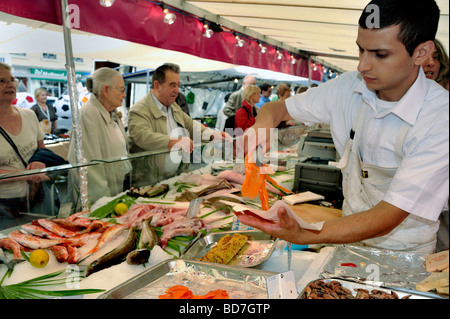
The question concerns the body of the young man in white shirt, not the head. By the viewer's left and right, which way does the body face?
facing the viewer and to the left of the viewer

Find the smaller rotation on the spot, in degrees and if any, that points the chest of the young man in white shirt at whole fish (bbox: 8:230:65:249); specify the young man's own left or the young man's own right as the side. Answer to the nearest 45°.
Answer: approximately 45° to the young man's own right

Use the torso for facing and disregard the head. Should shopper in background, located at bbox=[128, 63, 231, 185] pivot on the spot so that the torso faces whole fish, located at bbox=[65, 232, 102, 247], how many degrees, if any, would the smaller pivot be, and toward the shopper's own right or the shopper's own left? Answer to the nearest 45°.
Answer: approximately 45° to the shopper's own right

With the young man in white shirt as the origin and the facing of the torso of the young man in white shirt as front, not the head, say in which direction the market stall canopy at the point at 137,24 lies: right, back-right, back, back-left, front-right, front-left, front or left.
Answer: right

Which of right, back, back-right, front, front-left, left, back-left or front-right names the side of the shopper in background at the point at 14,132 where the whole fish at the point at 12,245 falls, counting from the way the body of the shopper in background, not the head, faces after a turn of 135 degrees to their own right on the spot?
left

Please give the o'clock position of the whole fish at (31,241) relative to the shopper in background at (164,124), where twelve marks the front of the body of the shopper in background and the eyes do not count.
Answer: The whole fish is roughly at 2 o'clock from the shopper in background.

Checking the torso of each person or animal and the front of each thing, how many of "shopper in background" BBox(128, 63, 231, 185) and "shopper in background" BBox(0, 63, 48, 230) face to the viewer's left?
0

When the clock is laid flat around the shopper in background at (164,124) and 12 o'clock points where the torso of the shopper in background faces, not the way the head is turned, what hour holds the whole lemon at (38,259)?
The whole lemon is roughly at 2 o'clock from the shopper in background.

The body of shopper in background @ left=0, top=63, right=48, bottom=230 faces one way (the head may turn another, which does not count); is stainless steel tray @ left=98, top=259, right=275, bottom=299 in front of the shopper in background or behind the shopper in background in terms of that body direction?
in front

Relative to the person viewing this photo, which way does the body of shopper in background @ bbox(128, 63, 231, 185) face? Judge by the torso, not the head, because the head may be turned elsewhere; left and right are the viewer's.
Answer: facing the viewer and to the right of the viewer

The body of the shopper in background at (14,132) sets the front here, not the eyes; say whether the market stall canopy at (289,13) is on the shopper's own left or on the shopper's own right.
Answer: on the shopper's own left

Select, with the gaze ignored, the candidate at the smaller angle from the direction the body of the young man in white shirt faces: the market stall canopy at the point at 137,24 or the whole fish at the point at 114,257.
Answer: the whole fish

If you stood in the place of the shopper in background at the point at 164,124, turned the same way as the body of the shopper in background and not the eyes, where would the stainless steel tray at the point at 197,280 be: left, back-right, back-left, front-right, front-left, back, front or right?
front-right

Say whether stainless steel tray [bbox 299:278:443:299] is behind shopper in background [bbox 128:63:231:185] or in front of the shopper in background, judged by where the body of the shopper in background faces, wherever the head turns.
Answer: in front

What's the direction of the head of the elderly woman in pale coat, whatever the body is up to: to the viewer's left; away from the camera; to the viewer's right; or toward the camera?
to the viewer's right

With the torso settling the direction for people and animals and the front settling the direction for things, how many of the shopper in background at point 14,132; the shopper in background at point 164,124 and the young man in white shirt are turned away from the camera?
0

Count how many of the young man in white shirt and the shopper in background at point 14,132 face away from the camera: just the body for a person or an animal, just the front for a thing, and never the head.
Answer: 0

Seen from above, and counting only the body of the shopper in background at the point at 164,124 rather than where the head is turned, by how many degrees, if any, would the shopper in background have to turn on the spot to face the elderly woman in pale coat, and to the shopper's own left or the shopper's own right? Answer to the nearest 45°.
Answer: approximately 90° to the shopper's own right

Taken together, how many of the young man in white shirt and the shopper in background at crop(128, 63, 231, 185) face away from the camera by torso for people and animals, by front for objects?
0
